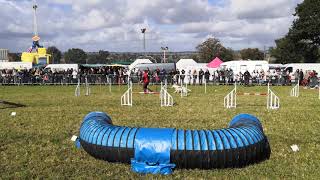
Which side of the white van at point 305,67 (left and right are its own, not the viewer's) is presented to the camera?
left

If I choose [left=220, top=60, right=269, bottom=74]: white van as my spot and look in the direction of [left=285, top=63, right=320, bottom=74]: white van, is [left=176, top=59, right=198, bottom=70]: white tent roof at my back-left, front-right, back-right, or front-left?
back-left

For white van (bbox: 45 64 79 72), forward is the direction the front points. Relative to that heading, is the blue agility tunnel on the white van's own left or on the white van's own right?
on the white van's own left

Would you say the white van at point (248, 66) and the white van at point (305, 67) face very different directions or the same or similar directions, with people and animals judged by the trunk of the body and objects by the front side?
same or similar directions

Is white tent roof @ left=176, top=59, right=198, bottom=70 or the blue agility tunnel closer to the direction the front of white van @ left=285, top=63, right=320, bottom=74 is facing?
the white tent roof

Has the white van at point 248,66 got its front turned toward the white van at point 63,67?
yes

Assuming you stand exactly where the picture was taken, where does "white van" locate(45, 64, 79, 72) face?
facing to the left of the viewer

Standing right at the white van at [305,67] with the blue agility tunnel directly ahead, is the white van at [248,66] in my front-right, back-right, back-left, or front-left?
front-right

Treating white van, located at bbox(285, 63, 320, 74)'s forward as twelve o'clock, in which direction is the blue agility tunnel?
The blue agility tunnel is roughly at 9 o'clock from the white van.

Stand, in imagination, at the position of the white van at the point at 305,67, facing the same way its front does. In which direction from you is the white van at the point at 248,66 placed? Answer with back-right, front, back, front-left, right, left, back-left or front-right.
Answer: front-left

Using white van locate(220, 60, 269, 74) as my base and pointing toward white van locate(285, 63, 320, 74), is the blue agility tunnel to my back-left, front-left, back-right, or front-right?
back-right

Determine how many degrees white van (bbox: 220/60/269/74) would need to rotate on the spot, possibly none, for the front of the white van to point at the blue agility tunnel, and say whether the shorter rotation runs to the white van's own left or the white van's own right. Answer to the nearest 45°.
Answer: approximately 90° to the white van's own left

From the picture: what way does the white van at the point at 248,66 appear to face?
to the viewer's left
